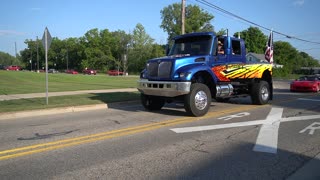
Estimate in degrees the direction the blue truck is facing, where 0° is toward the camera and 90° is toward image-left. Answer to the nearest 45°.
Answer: approximately 45°

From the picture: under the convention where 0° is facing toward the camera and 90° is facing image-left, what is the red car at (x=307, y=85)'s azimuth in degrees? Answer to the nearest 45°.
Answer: approximately 45°

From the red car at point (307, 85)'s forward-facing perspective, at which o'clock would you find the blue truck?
The blue truck is roughly at 11 o'clock from the red car.

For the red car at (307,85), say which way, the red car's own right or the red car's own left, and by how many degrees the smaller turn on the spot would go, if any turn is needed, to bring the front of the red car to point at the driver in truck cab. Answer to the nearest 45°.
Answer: approximately 45° to the red car's own left

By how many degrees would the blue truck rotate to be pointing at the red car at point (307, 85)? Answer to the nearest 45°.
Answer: approximately 180°
